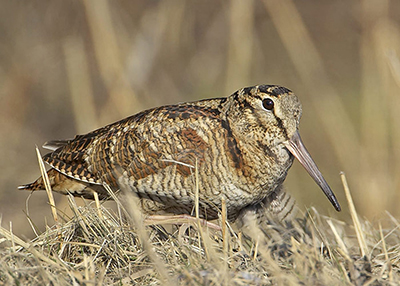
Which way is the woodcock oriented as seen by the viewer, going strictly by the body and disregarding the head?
to the viewer's right
